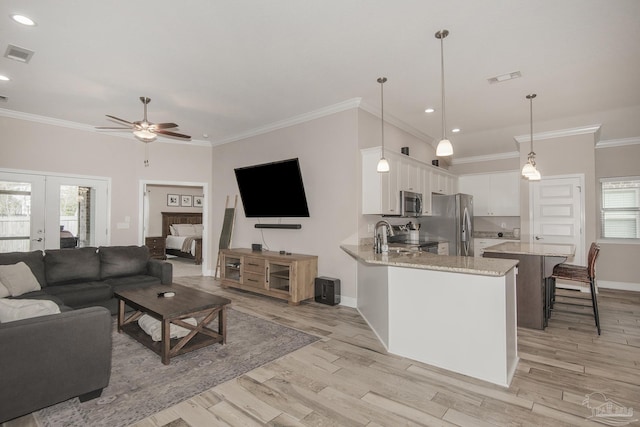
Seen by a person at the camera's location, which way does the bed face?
facing the viewer and to the right of the viewer

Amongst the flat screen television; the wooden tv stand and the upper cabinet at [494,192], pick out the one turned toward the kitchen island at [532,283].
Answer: the upper cabinet

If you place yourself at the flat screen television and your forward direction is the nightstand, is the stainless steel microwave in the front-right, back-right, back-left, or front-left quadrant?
back-right

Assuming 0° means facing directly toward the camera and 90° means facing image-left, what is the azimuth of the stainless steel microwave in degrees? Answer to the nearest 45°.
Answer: approximately 315°

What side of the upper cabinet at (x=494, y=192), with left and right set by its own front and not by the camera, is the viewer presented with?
front

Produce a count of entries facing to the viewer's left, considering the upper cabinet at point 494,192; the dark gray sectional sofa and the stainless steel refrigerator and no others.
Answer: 0

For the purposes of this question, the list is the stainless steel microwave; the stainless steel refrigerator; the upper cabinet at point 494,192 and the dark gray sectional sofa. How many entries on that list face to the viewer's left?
0

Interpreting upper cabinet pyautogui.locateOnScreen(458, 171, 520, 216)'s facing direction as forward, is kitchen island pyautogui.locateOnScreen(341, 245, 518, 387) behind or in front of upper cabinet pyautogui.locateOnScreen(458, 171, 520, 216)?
in front

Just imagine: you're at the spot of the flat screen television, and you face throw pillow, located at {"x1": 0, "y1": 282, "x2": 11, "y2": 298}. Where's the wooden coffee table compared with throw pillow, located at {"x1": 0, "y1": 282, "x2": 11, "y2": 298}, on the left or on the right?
left

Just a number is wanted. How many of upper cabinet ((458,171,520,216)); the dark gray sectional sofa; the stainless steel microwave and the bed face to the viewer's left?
0

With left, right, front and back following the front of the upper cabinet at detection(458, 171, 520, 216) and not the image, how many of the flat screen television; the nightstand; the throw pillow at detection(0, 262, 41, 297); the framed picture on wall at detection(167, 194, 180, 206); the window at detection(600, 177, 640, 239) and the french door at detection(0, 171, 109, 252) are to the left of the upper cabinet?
1

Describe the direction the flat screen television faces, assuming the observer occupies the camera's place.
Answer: facing the viewer and to the left of the viewer

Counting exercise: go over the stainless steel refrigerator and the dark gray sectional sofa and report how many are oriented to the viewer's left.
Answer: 0

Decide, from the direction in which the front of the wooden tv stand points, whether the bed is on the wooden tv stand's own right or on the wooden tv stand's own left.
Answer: on the wooden tv stand's own right

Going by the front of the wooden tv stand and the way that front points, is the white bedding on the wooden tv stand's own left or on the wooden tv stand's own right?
on the wooden tv stand's own right

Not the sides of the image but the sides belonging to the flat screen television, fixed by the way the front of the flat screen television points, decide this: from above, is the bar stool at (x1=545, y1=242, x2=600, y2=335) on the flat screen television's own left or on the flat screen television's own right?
on the flat screen television's own left

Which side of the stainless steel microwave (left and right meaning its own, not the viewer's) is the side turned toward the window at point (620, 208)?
left

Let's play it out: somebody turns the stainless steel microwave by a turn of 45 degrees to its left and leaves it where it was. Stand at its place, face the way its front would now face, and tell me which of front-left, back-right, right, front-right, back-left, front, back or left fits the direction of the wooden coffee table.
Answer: back-right

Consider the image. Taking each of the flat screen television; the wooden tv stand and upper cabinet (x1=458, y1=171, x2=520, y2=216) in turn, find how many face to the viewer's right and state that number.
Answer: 0
